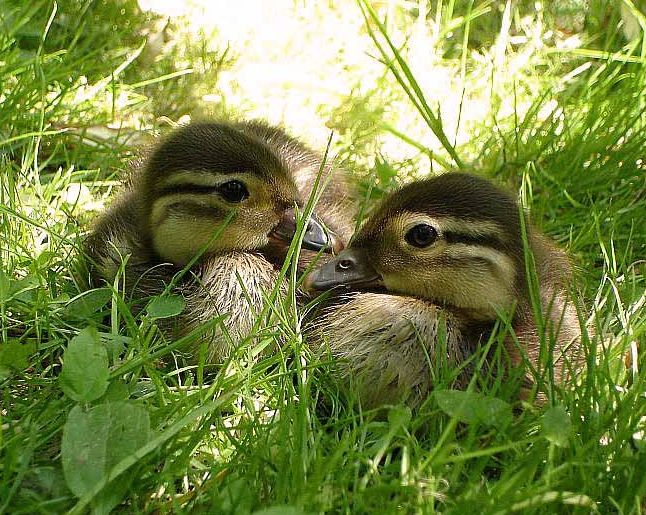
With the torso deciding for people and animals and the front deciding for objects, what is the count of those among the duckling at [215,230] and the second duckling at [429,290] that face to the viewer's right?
1

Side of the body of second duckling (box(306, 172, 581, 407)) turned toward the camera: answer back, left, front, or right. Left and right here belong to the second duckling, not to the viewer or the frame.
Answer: left

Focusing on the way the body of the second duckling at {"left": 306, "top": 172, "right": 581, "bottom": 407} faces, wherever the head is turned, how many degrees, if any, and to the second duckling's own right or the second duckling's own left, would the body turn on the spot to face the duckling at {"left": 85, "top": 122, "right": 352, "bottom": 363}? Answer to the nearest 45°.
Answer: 0° — it already faces it

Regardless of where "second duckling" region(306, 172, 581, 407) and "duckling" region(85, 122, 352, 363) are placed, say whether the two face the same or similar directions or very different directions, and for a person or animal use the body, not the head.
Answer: very different directions

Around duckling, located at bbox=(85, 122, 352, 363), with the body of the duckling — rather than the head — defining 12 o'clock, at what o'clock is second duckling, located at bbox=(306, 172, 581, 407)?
The second duckling is roughly at 1 o'clock from the duckling.

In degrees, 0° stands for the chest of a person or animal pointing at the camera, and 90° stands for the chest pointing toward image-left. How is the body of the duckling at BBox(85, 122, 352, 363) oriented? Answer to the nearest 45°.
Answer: approximately 270°
